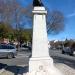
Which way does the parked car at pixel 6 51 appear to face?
to the viewer's left

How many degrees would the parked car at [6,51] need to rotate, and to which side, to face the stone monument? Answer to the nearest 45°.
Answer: approximately 90° to its left
